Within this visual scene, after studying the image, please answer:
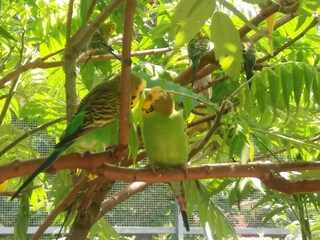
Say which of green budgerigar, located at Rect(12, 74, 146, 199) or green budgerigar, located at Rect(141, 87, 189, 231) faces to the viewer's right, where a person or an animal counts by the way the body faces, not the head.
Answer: green budgerigar, located at Rect(12, 74, 146, 199)

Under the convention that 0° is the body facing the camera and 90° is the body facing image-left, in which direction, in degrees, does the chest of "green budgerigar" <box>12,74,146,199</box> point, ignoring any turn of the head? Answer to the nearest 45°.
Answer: approximately 270°
